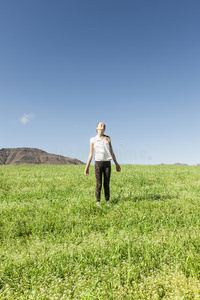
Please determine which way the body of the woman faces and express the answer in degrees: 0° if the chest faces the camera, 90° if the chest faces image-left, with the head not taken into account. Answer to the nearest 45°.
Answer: approximately 0°
